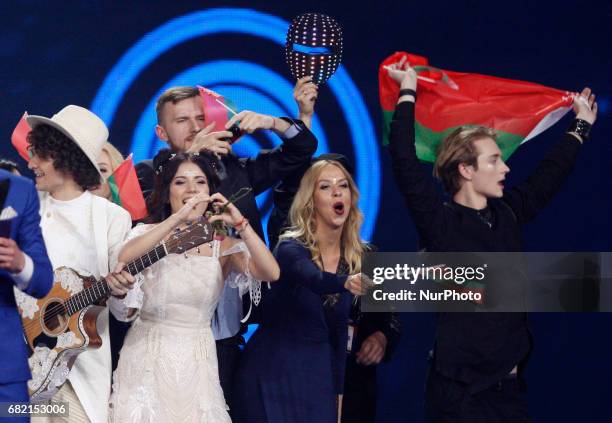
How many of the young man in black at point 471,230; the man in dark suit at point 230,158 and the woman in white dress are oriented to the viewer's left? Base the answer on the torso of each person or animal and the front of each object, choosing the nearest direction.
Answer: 0

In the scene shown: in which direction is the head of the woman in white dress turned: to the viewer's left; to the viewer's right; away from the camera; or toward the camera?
toward the camera

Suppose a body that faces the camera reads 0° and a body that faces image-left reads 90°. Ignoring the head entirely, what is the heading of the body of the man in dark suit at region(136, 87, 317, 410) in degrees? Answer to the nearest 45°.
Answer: approximately 315°

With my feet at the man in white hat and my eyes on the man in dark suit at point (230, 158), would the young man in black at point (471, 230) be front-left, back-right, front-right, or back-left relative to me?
front-right

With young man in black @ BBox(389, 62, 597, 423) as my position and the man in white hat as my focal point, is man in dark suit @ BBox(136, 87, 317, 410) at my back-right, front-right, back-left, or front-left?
front-right

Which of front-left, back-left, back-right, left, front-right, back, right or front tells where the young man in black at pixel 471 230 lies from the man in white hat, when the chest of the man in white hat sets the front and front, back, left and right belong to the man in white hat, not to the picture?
back-left

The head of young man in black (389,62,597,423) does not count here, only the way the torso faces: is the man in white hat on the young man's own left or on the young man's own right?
on the young man's own right

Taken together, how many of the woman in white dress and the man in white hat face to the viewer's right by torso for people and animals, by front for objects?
0

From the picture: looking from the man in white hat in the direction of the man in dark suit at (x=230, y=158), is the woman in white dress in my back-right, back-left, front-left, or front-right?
front-right

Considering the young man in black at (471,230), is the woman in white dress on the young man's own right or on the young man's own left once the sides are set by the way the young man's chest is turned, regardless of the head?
on the young man's own right

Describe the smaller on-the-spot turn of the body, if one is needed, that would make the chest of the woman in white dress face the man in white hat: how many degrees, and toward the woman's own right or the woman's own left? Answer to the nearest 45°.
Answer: approximately 90° to the woman's own right

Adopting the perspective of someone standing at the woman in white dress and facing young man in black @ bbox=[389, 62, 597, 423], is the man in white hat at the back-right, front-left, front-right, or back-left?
back-right

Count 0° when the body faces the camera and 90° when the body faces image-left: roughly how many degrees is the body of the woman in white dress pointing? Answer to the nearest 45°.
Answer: approximately 0°

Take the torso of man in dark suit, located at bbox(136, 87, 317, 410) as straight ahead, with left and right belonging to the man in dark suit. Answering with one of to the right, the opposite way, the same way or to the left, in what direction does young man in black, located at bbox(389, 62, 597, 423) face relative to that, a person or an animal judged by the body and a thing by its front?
the same way
